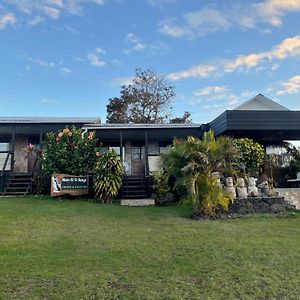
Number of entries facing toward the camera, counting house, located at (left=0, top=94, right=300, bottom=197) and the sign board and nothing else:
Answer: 2

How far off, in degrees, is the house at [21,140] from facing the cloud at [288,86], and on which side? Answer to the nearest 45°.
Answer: approximately 90° to its left

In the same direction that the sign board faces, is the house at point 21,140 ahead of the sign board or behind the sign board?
behind

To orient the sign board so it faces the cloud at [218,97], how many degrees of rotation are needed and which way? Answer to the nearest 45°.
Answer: approximately 135° to its left

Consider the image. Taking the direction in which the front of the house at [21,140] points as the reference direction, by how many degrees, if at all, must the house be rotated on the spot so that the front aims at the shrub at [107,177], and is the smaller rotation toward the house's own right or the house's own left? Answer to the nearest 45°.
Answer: approximately 45° to the house's own left

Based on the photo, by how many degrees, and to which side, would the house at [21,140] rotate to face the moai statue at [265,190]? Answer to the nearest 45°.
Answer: approximately 45° to its left

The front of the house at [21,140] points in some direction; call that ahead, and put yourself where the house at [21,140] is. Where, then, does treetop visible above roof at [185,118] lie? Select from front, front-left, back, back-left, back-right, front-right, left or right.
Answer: back-left

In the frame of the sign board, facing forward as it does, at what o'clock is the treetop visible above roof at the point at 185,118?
The treetop visible above roof is roughly at 7 o'clock from the sign board.

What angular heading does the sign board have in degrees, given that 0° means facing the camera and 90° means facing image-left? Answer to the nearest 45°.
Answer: approximately 0°
